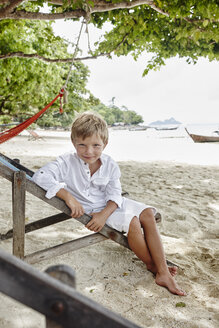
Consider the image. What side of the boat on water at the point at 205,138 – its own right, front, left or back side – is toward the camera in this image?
left

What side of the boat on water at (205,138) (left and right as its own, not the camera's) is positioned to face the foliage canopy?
left

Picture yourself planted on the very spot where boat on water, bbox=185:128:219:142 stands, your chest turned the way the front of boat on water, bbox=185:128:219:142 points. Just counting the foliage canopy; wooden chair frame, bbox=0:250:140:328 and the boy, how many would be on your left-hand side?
3

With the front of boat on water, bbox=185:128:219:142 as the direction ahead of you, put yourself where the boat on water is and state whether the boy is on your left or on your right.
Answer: on your left

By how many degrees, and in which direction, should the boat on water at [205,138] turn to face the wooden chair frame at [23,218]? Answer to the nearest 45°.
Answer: approximately 90° to its left

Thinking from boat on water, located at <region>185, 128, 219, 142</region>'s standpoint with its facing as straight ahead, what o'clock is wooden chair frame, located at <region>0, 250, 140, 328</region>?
The wooden chair frame is roughly at 9 o'clock from the boat on water.
